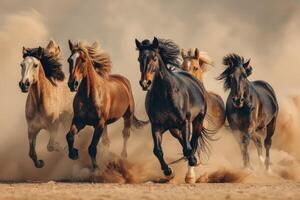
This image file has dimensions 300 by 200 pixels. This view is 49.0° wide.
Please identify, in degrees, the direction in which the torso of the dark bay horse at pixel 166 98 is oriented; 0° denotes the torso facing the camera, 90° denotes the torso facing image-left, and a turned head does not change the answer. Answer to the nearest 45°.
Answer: approximately 45°

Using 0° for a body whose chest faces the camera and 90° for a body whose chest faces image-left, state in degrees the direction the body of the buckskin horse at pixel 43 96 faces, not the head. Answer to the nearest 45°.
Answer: approximately 45°

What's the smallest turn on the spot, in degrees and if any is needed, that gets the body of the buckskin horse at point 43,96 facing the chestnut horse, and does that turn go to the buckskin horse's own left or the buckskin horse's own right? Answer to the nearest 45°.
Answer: approximately 90° to the buckskin horse's own left

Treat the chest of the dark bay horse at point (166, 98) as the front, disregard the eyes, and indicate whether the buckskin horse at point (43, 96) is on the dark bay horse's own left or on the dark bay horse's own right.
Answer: on the dark bay horse's own right

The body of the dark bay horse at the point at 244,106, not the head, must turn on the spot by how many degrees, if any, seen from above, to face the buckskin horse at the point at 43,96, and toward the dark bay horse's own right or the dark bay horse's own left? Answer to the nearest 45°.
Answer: approximately 45° to the dark bay horse's own right
